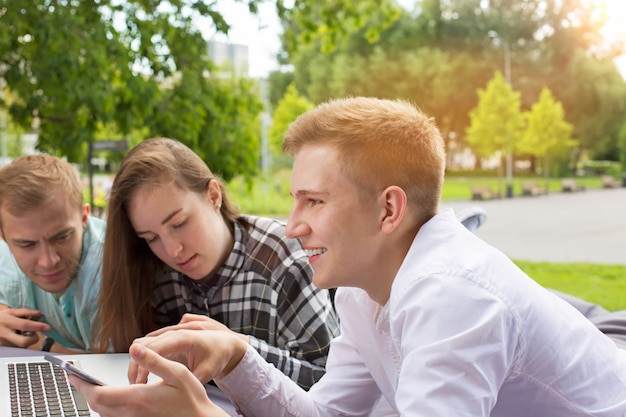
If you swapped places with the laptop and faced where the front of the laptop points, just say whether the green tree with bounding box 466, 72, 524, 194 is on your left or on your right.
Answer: on your left

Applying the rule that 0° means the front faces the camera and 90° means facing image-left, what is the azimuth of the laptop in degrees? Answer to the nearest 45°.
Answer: approximately 270°

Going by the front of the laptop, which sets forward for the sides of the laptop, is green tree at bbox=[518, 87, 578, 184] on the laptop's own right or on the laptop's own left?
on the laptop's own left

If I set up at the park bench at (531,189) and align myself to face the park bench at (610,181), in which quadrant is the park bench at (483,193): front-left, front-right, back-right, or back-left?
back-right

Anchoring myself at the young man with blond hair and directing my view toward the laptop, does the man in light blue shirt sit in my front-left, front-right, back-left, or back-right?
front-right

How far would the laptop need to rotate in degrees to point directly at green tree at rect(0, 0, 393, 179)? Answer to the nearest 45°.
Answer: approximately 90° to its left

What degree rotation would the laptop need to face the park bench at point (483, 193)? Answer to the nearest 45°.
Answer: approximately 45° to its left

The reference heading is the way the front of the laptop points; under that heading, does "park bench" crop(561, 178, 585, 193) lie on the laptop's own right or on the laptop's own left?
on the laptop's own left

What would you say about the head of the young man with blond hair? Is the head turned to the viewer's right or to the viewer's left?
to the viewer's left
